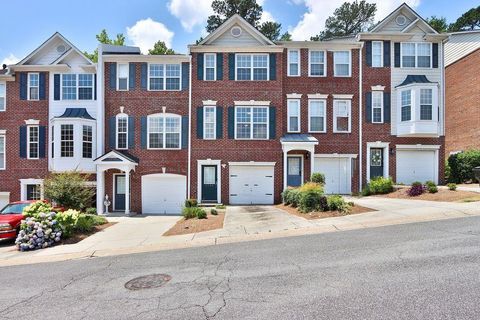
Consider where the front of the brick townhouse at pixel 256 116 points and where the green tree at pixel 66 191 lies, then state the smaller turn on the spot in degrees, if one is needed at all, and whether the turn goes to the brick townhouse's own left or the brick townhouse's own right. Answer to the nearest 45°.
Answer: approximately 90° to the brick townhouse's own right

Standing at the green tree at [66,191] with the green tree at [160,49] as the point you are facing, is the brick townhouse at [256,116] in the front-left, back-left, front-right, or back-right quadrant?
front-right

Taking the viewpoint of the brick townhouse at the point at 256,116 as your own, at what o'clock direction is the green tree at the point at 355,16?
The green tree is roughly at 7 o'clock from the brick townhouse.

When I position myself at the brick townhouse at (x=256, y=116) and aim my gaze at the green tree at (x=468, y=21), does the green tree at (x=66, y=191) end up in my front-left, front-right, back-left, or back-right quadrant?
back-left

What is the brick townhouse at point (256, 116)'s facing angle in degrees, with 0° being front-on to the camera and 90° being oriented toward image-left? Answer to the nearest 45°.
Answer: approximately 0°

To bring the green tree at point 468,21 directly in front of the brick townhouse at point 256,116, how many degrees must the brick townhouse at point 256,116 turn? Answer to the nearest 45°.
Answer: approximately 135° to its left

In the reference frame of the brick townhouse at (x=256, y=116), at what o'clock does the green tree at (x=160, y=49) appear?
The green tree is roughly at 5 o'clock from the brick townhouse.
